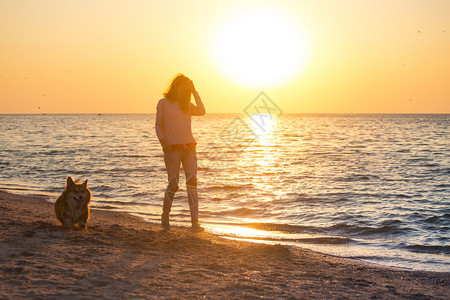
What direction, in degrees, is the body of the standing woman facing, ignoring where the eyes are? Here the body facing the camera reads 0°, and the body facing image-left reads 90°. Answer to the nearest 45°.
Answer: approximately 315°

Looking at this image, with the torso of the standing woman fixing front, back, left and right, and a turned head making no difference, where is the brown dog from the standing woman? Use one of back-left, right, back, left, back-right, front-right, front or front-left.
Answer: back-right
